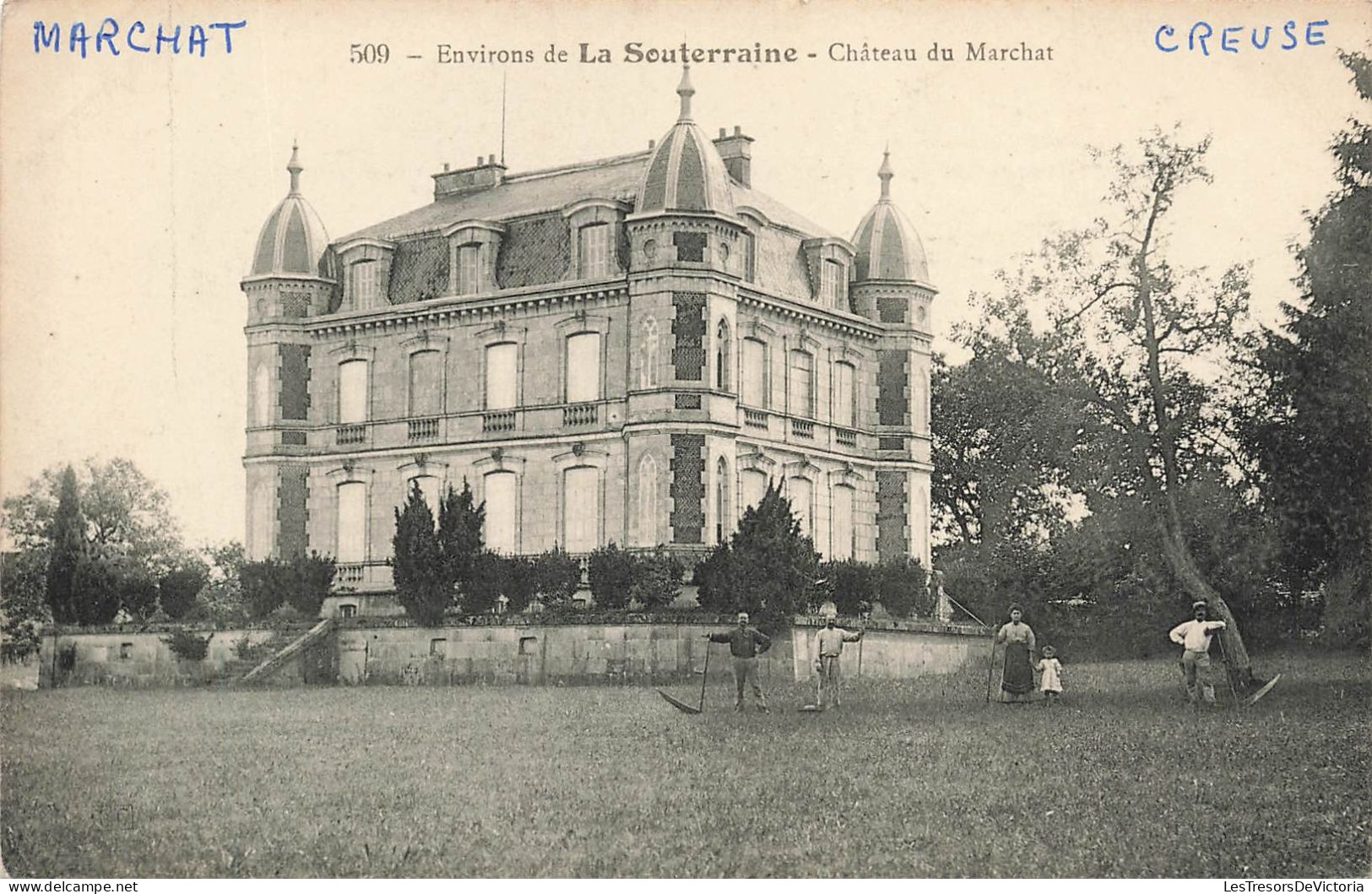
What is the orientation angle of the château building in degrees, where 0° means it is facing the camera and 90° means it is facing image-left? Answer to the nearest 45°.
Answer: approximately 45°

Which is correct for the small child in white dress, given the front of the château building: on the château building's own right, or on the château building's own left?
on the château building's own left

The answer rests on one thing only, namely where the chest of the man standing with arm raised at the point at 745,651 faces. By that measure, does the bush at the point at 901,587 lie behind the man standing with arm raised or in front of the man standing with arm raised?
behind

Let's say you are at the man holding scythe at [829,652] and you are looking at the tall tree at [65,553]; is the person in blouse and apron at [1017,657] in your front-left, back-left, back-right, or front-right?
back-right

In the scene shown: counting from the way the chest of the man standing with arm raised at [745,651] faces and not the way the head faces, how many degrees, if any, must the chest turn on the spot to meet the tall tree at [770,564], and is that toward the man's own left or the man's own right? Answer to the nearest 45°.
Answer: approximately 180°

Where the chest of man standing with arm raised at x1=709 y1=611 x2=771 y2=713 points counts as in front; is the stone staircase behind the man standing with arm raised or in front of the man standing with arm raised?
behind

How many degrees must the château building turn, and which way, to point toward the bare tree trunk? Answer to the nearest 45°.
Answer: approximately 90° to its left

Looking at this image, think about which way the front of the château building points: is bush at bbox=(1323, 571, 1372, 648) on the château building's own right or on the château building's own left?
on the château building's own left

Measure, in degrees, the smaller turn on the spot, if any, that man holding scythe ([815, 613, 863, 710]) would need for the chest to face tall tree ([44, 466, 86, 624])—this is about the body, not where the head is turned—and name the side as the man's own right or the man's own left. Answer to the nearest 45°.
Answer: approximately 135° to the man's own right
